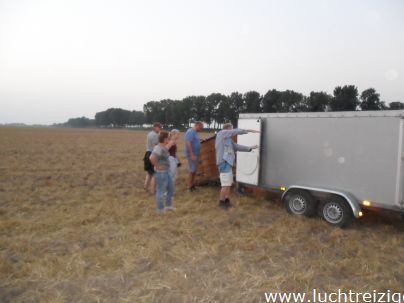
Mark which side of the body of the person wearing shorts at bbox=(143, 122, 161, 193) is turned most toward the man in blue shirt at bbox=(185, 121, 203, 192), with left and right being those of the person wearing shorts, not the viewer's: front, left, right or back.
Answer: front

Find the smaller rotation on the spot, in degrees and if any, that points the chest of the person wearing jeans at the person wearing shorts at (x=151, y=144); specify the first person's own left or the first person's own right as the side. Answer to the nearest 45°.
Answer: approximately 90° to the first person's own left

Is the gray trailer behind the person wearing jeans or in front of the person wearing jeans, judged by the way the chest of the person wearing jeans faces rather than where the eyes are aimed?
in front

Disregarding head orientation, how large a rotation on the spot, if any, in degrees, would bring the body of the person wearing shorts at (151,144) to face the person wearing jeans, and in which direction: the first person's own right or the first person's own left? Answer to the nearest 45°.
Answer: approximately 90° to the first person's own right

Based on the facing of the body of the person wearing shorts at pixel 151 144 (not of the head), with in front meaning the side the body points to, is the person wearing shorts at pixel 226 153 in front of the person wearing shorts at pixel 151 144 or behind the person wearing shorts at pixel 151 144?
in front

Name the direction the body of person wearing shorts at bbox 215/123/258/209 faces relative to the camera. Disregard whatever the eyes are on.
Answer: to the viewer's right

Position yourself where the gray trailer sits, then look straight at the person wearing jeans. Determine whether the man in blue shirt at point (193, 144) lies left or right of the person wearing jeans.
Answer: right

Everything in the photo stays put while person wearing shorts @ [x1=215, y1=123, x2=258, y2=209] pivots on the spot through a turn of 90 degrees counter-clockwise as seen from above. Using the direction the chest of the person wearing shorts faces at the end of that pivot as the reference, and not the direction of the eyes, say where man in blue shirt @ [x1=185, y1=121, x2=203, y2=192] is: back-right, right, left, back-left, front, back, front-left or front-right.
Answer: front-left
